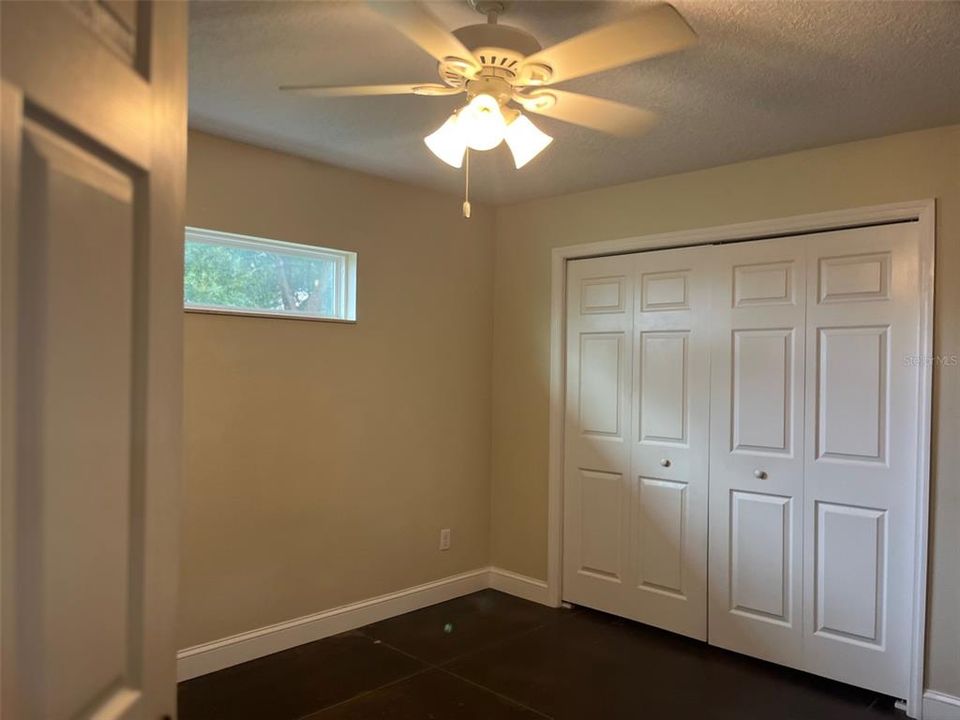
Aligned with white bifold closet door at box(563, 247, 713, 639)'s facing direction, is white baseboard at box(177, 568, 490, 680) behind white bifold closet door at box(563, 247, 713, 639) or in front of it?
in front

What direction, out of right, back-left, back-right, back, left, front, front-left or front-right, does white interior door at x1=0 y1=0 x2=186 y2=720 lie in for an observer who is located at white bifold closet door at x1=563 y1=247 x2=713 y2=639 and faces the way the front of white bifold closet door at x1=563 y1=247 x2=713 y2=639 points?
front-left

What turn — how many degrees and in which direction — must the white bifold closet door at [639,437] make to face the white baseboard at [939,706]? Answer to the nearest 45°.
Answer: approximately 90° to its left

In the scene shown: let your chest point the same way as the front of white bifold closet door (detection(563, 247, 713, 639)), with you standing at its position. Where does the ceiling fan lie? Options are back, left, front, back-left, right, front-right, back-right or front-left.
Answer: front-left

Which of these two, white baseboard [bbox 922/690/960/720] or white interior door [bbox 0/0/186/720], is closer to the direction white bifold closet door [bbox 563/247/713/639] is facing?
the white interior door

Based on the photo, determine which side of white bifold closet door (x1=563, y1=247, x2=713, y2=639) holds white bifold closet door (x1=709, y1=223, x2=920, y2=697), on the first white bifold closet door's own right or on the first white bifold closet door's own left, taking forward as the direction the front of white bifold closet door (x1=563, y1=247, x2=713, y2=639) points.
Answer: on the first white bifold closet door's own left

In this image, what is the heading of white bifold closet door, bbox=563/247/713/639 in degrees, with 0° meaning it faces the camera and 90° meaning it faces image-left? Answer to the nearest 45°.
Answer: approximately 45°
